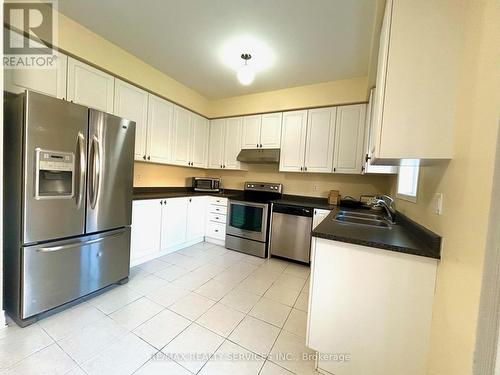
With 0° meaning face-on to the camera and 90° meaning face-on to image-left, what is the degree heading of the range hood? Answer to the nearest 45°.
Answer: approximately 0°

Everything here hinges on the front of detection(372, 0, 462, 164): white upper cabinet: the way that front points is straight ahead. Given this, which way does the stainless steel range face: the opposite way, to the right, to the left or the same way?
to the left

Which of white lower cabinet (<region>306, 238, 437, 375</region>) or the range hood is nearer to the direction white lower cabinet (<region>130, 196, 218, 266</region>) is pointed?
the white lower cabinet

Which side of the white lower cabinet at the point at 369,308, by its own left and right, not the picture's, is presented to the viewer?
left

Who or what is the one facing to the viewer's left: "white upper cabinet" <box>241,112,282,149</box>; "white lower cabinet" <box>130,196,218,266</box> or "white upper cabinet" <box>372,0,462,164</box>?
"white upper cabinet" <box>372,0,462,164</box>

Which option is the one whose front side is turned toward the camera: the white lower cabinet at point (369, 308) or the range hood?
the range hood

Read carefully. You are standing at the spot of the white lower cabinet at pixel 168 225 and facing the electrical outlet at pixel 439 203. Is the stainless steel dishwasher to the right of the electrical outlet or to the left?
left

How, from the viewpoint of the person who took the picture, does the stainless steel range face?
facing the viewer and to the left of the viewer

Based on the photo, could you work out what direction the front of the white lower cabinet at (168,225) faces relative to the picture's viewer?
facing the viewer and to the right of the viewer

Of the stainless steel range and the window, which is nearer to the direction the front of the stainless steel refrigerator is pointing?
the window

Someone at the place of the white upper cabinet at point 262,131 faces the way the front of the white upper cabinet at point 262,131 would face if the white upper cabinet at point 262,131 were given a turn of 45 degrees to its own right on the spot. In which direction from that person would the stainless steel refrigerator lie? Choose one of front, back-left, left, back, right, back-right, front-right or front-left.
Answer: front

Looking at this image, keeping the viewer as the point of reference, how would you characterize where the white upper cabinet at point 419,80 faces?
facing to the left of the viewer

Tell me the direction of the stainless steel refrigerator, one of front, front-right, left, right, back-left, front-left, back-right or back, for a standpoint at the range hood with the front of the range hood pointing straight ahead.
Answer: front-right

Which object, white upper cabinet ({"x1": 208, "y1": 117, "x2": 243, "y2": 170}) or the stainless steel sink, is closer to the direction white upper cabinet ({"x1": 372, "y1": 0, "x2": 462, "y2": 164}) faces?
the white upper cabinet

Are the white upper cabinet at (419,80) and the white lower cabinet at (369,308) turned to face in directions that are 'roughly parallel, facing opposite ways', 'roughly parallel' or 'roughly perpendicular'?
roughly parallel
